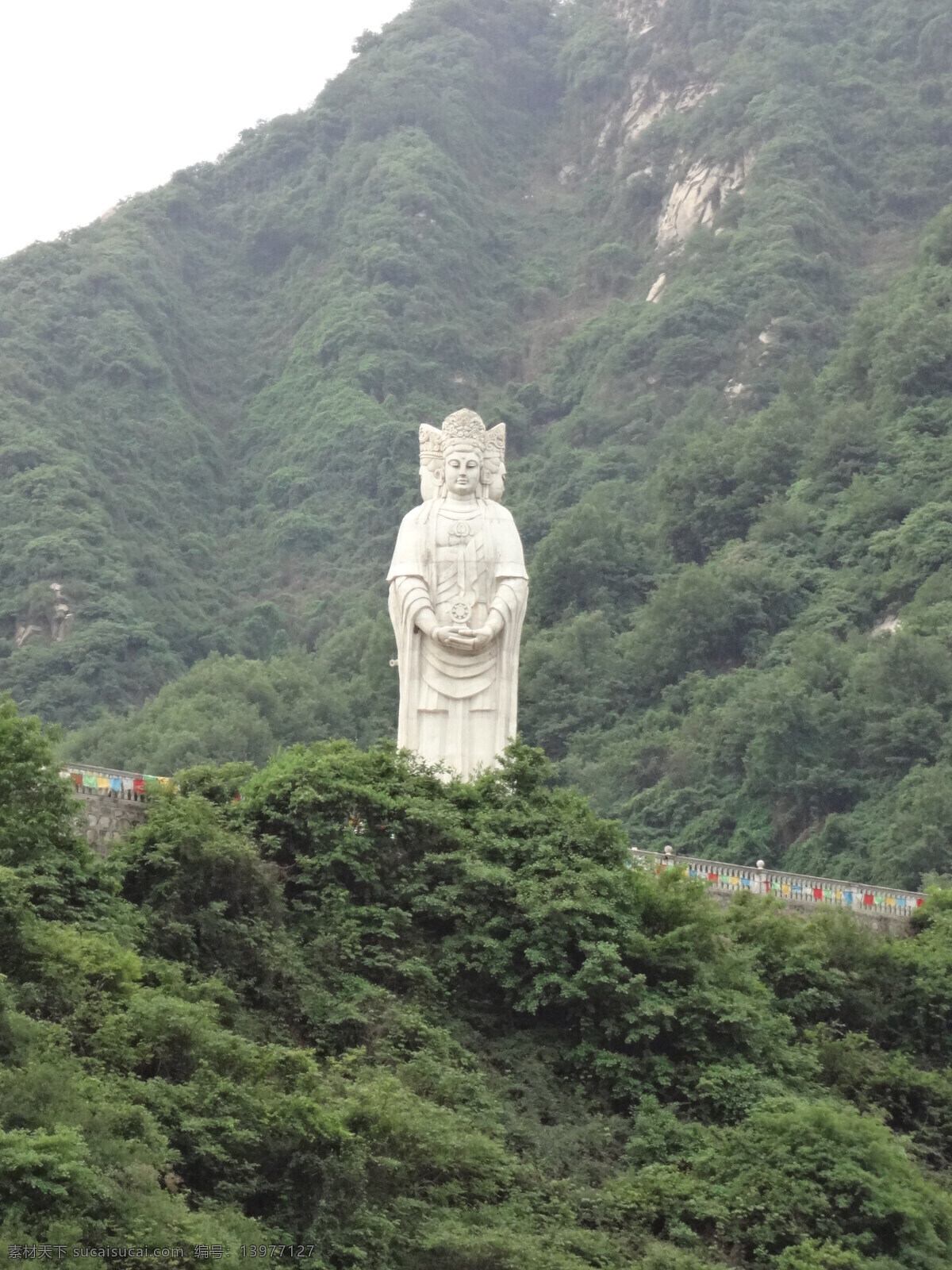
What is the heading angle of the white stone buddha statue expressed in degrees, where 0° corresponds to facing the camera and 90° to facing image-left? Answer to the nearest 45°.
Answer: approximately 0°

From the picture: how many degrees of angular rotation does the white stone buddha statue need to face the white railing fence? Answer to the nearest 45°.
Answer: approximately 45° to its left

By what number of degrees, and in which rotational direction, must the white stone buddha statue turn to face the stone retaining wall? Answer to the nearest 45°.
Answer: approximately 45° to its right
